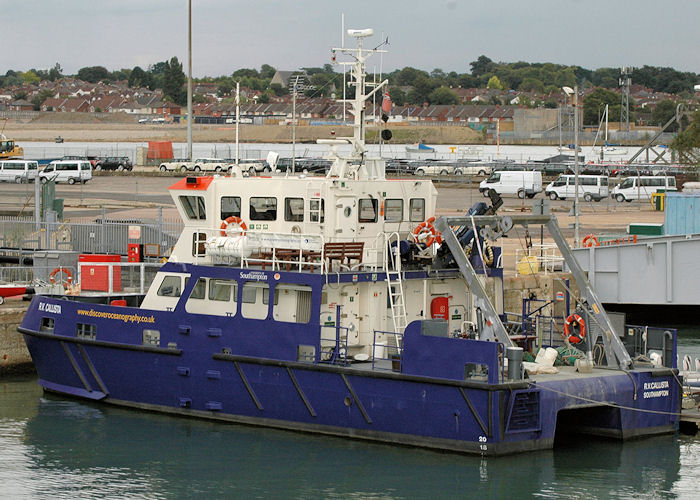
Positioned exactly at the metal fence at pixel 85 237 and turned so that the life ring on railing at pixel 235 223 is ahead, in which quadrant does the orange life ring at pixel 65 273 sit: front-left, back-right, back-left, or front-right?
front-right

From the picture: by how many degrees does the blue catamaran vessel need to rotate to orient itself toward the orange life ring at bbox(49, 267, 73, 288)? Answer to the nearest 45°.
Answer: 0° — it already faces it

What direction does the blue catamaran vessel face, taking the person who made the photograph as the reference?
facing away from the viewer and to the left of the viewer

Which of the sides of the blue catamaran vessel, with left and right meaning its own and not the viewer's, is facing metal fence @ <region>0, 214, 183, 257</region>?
front
